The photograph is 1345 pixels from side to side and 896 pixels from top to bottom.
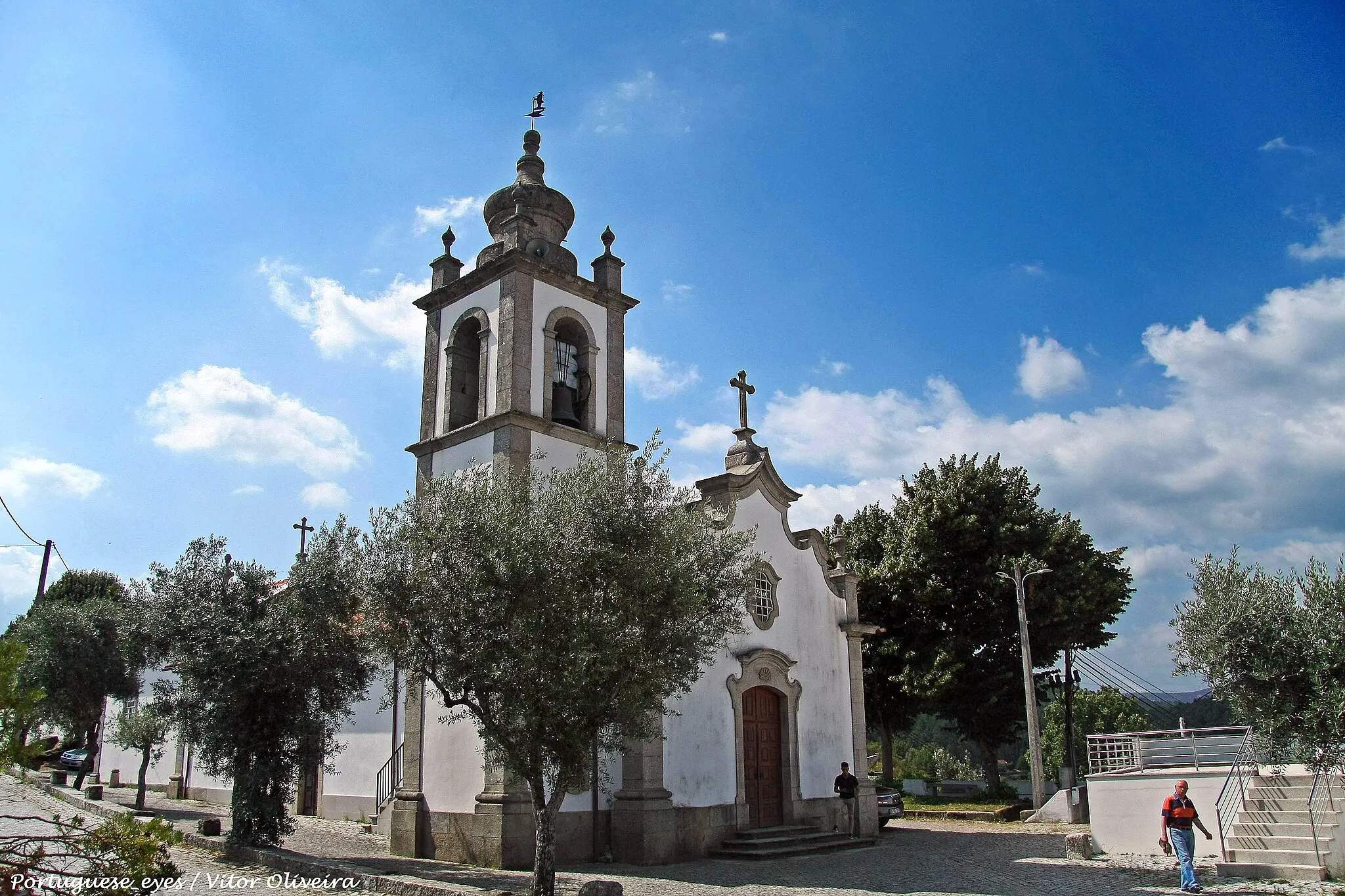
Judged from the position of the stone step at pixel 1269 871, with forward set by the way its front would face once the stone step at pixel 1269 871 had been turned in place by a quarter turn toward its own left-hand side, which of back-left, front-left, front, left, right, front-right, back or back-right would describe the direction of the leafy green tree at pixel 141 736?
back

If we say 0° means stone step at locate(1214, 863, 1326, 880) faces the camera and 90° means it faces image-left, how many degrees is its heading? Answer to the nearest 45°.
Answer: approximately 0°

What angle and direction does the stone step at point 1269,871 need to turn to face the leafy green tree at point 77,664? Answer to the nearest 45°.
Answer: approximately 90° to its right

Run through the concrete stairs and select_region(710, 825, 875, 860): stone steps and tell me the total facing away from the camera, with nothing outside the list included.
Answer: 0

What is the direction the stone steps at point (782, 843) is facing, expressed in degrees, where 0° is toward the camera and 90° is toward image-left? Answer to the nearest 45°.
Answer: approximately 315°

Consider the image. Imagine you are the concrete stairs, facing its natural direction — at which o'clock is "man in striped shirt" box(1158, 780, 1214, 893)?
The man in striped shirt is roughly at 1 o'clock from the concrete stairs.

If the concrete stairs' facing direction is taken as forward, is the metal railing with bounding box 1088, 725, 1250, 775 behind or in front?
behind

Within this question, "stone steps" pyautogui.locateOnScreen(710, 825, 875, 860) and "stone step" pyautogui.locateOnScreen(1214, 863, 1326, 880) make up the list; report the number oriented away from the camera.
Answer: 0

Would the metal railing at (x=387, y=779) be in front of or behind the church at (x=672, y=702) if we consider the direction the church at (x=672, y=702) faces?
behind

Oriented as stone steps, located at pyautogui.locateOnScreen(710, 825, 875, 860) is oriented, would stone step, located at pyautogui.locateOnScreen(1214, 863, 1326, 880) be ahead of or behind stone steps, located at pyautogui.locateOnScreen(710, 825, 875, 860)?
ahead
